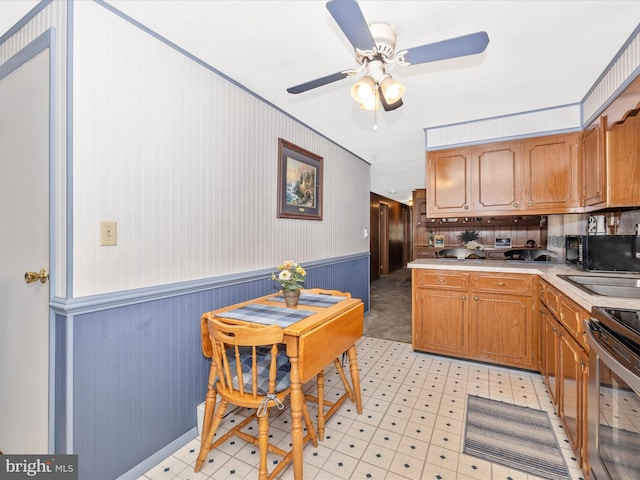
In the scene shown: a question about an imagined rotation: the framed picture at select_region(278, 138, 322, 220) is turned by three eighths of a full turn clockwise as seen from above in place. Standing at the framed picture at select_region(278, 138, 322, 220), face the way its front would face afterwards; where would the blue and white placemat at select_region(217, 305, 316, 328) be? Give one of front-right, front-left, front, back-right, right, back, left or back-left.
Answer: left

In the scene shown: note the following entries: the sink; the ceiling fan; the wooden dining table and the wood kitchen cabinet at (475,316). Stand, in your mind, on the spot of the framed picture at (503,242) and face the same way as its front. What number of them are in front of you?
4

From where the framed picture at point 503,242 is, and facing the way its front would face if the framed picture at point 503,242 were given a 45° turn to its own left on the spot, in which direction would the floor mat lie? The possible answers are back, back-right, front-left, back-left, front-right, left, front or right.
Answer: front-right

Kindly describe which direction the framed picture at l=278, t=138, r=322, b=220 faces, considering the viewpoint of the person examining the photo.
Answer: facing the viewer and to the right of the viewer

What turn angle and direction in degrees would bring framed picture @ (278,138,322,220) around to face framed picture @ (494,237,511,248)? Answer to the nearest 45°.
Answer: approximately 90° to its left

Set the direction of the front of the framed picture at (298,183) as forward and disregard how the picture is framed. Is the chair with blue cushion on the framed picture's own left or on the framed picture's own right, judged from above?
on the framed picture's own right

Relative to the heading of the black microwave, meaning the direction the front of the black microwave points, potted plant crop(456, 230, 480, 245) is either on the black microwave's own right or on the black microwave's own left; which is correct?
on the black microwave's own right

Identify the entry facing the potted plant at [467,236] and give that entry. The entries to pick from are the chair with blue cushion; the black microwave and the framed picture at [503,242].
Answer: the chair with blue cushion

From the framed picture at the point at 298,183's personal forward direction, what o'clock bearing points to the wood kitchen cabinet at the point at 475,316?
The wood kitchen cabinet is roughly at 11 o'clock from the framed picture.

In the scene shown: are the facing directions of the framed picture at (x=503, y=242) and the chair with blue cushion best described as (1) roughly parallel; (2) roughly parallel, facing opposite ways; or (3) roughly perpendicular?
roughly parallel, facing opposite ways

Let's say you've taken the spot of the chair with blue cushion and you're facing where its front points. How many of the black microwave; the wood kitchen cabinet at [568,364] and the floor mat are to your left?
0

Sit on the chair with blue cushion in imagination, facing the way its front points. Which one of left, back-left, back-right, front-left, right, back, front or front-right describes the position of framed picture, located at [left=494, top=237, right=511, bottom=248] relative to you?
front

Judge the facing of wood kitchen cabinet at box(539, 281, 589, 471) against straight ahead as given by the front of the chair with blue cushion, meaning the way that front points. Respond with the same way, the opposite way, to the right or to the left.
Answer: to the left

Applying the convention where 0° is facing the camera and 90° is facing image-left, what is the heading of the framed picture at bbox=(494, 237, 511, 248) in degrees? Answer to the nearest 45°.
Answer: approximately 0°

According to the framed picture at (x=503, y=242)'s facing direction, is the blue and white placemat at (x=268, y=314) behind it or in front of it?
in front

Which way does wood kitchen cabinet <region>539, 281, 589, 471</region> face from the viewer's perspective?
to the viewer's left

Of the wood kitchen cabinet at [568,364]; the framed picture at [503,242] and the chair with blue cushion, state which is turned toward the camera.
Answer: the framed picture

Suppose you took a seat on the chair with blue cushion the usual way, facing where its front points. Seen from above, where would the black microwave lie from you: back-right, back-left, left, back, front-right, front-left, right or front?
front-right

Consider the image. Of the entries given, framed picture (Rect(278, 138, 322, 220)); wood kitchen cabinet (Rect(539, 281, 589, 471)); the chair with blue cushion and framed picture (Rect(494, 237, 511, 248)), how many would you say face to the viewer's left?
1

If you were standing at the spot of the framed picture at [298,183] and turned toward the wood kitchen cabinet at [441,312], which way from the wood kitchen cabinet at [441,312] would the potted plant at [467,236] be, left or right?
left

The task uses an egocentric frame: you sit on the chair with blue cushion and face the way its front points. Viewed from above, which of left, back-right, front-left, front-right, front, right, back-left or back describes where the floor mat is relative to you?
front-right

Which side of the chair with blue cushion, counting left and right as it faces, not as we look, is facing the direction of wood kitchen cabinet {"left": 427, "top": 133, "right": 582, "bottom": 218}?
front

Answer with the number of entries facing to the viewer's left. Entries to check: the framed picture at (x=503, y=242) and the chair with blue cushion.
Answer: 0
